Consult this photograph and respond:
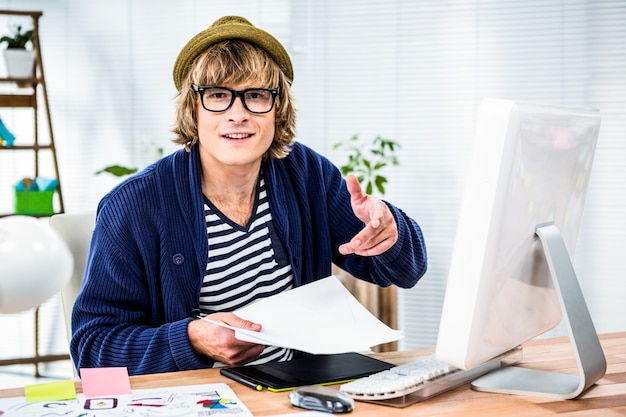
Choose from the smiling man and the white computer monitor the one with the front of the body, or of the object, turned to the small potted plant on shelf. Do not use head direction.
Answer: the white computer monitor

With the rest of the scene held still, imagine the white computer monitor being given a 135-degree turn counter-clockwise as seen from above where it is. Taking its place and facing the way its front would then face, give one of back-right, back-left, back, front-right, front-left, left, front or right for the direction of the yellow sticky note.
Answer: right

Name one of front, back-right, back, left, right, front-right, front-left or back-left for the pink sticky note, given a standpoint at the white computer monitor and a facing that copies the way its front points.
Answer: front-left

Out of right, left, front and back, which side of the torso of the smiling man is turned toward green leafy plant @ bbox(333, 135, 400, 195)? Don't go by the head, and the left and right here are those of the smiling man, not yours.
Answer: back

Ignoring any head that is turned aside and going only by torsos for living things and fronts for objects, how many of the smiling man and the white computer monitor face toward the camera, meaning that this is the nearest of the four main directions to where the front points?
1

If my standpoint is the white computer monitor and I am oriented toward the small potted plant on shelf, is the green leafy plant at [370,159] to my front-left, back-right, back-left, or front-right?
front-right

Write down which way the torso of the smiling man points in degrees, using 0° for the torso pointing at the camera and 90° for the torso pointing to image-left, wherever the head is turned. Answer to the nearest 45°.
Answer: approximately 0°

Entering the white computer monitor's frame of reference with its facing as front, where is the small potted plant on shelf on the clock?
The small potted plant on shelf is roughly at 12 o'clock from the white computer monitor.

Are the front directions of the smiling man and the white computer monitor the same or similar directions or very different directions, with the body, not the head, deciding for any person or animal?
very different directions

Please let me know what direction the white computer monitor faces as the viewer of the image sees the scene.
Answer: facing away from the viewer and to the left of the viewer

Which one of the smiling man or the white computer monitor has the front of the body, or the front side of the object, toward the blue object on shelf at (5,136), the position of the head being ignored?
the white computer monitor

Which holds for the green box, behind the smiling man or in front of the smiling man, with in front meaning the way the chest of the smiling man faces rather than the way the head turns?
behind
